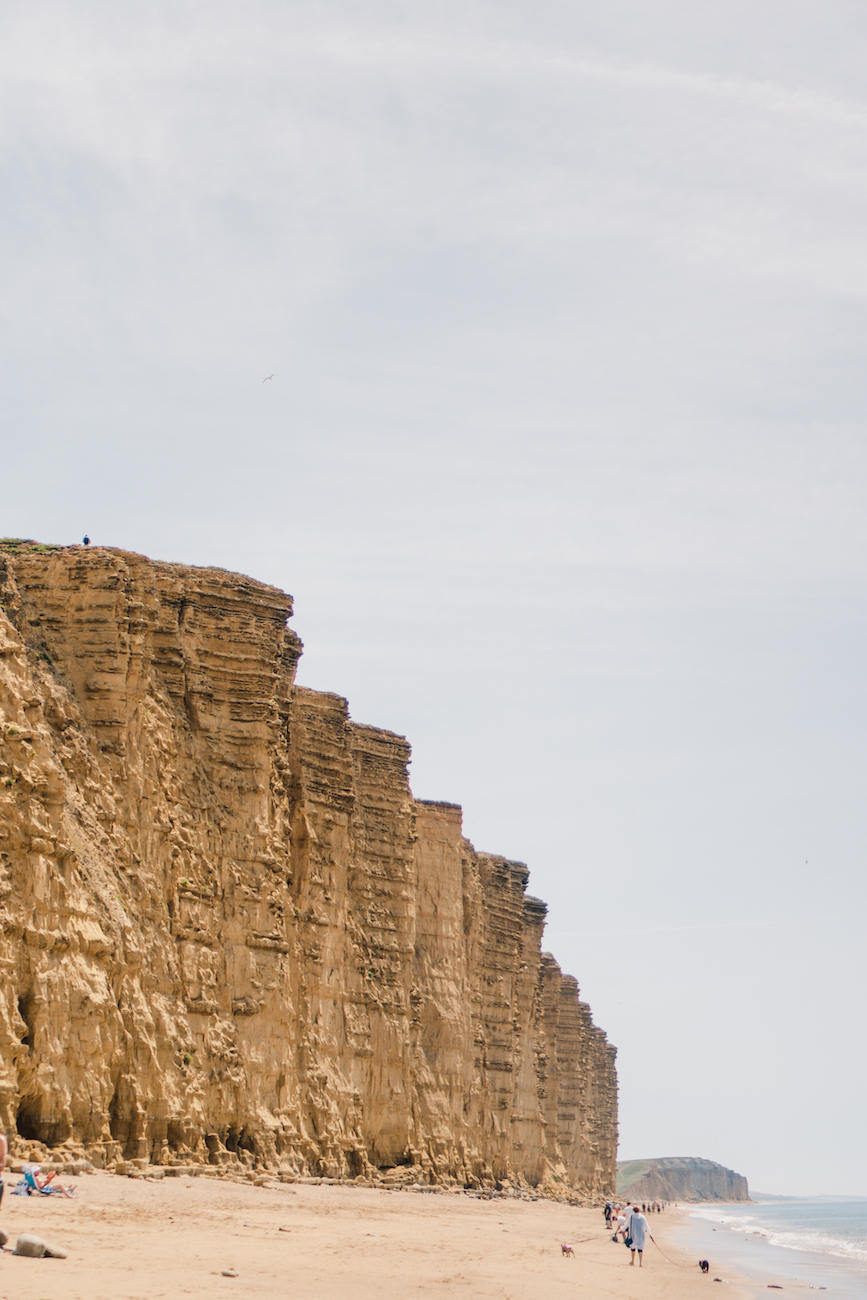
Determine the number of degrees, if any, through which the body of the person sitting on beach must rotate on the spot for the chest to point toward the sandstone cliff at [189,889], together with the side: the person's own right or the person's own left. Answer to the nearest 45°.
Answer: approximately 90° to the person's own left

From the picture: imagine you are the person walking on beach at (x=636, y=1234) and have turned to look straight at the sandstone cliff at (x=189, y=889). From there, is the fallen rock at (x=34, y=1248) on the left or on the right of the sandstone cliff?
left

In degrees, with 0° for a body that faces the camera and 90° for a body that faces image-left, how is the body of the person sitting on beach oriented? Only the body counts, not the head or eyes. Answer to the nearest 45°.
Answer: approximately 270°

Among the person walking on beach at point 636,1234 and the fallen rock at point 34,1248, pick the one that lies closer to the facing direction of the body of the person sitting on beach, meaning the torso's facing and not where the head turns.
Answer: the person walking on beach

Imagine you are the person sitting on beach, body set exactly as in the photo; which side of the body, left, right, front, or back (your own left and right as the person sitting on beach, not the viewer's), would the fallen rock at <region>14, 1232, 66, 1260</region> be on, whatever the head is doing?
right

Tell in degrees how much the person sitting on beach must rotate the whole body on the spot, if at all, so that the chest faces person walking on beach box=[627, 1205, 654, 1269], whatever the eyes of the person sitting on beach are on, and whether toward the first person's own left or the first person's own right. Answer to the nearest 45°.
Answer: approximately 45° to the first person's own left
